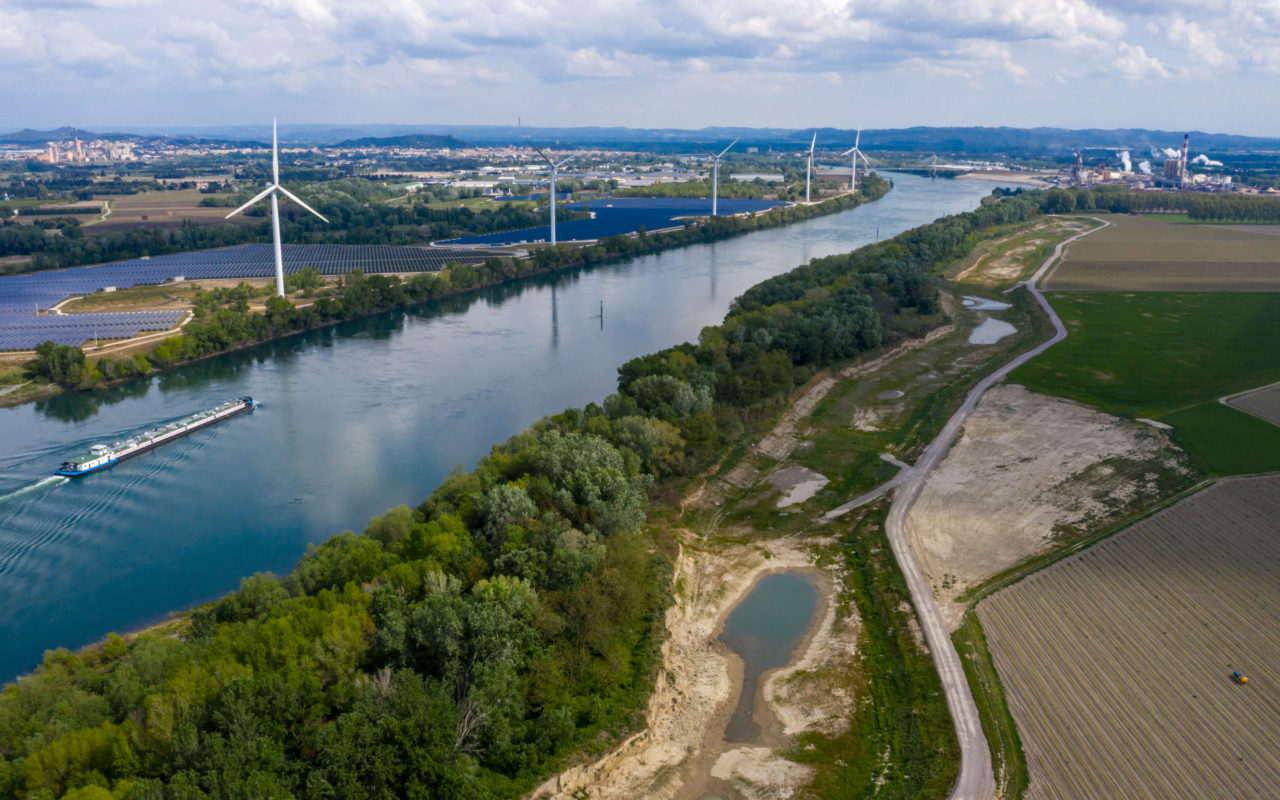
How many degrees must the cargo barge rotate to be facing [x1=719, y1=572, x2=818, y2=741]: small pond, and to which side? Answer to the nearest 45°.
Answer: approximately 90° to its right

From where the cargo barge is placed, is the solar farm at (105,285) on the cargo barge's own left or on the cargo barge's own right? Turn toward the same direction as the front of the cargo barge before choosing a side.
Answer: on the cargo barge's own left

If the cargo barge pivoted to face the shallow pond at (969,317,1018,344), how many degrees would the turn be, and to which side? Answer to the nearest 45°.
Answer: approximately 45° to its right

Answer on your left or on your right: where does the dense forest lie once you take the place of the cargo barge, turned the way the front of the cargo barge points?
on your right

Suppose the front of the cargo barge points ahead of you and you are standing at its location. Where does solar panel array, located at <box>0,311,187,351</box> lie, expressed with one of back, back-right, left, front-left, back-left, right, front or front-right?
front-left

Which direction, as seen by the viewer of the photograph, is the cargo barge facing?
facing away from the viewer and to the right of the viewer

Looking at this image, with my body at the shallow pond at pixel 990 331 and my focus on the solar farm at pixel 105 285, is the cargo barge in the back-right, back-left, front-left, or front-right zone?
front-left
